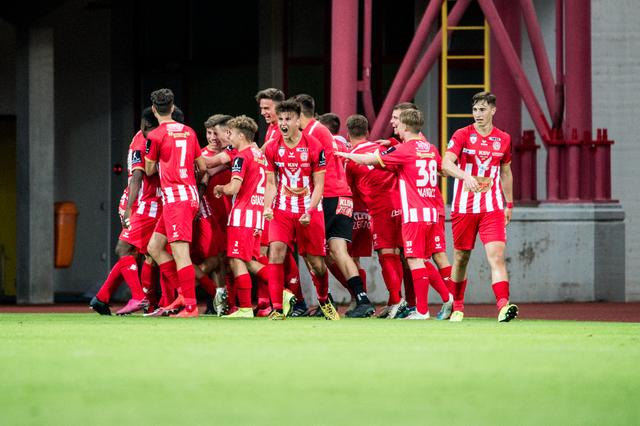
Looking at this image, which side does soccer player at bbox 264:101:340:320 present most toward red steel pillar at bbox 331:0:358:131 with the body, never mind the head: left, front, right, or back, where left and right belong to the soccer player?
back

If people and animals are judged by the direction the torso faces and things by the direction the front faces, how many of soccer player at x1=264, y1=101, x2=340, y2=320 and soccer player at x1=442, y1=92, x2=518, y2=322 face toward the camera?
2

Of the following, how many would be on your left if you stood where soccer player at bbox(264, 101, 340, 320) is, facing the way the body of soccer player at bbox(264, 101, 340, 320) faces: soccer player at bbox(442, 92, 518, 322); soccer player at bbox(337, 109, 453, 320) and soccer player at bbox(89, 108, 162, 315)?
2

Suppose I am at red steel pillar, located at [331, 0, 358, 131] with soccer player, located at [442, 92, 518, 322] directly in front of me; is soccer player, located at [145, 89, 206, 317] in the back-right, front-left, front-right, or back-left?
front-right

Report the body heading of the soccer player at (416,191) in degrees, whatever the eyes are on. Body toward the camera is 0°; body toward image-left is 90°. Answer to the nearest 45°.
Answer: approximately 135°

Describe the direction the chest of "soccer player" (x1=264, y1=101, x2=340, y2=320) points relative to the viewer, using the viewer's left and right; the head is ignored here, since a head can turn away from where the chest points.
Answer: facing the viewer

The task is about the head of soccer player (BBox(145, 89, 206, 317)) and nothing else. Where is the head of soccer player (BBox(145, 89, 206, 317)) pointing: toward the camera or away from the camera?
away from the camera

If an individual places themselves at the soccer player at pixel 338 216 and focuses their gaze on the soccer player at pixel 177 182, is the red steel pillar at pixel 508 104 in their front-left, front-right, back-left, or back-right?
back-right
